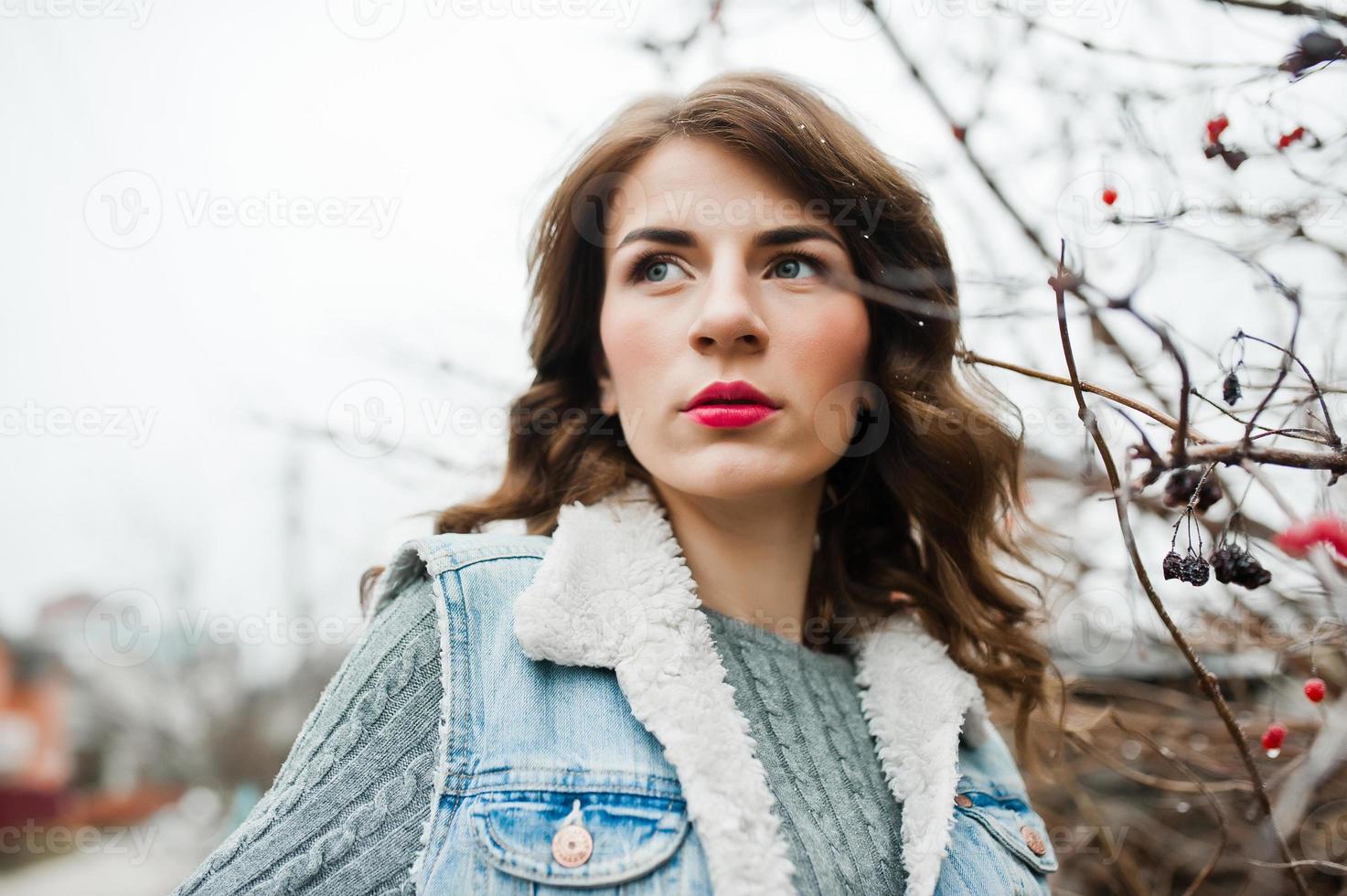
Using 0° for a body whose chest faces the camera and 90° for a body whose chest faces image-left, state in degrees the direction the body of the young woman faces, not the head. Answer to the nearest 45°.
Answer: approximately 315°
